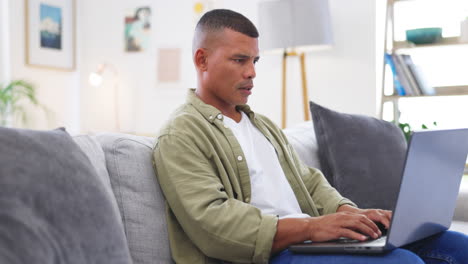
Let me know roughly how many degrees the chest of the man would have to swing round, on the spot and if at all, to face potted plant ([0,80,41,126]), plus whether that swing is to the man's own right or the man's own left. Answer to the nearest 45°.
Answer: approximately 180°

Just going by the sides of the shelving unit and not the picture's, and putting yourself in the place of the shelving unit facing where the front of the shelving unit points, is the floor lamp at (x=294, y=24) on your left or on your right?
on your right

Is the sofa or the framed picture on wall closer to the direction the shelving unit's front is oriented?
the sofa

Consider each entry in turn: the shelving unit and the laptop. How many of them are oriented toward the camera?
1

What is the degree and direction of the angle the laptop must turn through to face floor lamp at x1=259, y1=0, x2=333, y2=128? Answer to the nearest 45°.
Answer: approximately 45° to its right

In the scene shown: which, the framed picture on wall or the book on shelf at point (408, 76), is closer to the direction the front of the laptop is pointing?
the framed picture on wall

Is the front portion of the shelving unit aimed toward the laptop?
yes

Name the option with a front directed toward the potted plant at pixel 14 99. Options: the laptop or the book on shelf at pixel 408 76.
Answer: the laptop

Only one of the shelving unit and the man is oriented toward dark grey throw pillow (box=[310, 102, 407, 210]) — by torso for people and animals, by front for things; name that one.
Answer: the shelving unit

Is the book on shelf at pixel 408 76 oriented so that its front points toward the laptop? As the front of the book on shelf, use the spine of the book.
yes

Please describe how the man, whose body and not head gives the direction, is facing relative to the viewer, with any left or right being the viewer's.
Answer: facing the viewer and to the right of the viewer
